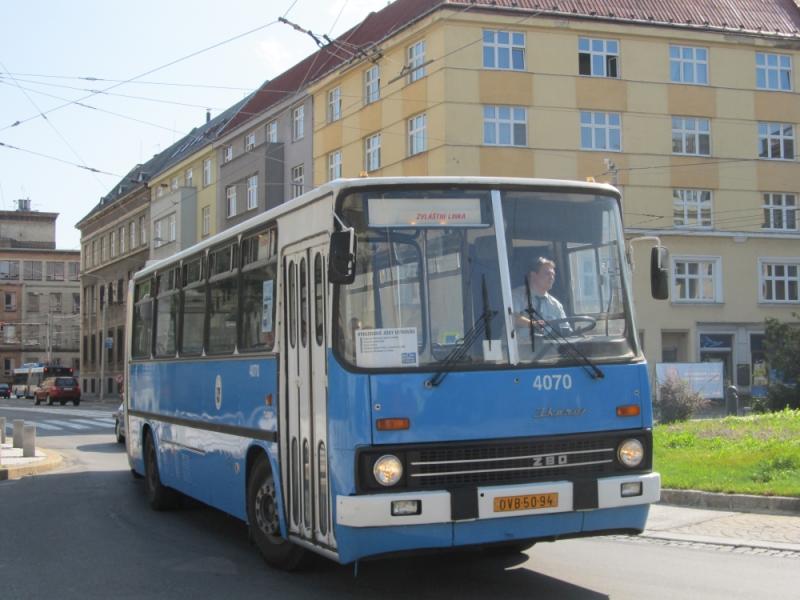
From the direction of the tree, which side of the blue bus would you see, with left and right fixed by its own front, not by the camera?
left

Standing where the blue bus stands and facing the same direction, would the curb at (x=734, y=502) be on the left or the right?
on its left

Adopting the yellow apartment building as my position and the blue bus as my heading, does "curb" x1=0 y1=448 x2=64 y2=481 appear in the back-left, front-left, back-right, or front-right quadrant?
front-right

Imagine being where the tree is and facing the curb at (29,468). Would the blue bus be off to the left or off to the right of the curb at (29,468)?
left

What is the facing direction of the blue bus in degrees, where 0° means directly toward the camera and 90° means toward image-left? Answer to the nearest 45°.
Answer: approximately 315°

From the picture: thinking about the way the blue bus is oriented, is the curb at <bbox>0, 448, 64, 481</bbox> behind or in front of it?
behind

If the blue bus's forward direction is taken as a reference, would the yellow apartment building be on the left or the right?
on its left

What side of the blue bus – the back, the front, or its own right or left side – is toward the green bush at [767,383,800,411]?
left
